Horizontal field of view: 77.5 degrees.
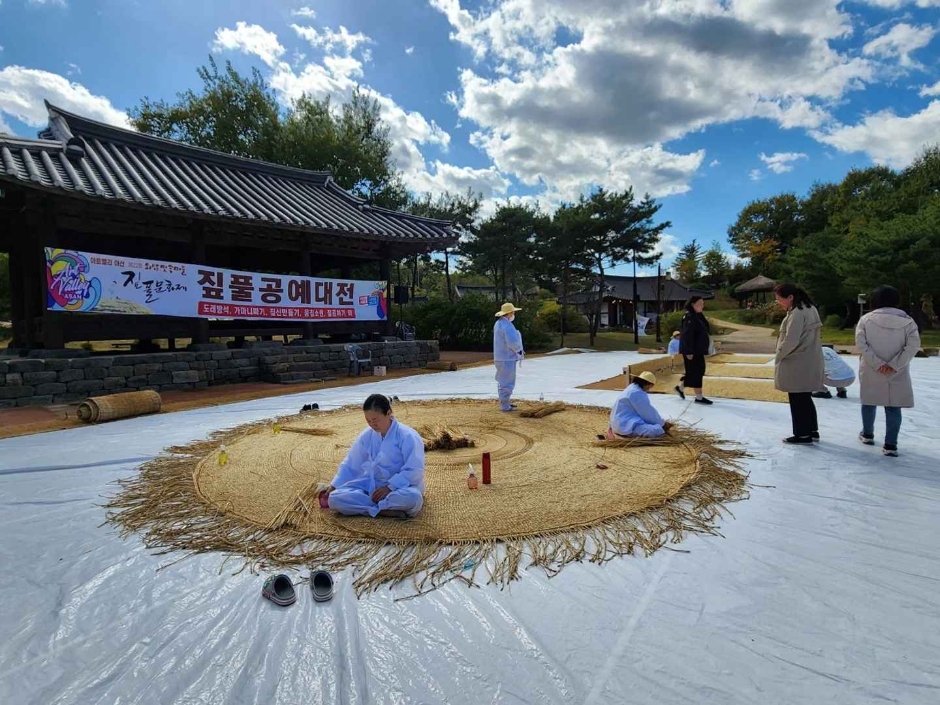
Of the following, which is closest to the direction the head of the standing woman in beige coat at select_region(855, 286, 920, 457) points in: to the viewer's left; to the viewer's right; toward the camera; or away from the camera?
away from the camera

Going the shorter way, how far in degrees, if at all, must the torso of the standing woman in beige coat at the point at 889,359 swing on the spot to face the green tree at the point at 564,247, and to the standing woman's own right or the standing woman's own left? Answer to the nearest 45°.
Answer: approximately 45° to the standing woman's own left

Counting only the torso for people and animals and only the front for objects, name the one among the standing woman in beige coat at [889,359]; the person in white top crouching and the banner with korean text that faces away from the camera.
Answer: the standing woman in beige coat

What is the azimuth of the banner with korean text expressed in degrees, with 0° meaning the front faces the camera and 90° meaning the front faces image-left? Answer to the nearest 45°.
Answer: approximately 315°

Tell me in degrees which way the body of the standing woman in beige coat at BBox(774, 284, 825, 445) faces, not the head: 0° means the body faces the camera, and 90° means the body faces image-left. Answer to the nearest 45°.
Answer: approximately 90°

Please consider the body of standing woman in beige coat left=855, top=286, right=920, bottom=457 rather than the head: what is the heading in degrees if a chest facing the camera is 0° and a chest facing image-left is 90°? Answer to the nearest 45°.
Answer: approximately 180°
